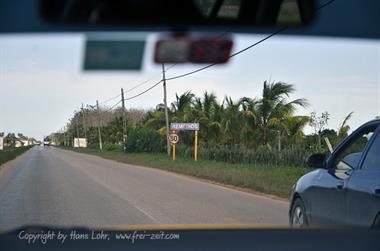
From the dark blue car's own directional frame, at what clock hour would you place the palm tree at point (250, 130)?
The palm tree is roughly at 1 o'clock from the dark blue car.

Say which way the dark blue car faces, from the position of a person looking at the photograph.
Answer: facing away from the viewer and to the left of the viewer

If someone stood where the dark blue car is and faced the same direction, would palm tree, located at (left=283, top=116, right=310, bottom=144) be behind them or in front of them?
in front

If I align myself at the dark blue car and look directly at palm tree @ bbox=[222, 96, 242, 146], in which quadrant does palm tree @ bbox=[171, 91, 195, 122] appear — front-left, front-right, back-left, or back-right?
front-left

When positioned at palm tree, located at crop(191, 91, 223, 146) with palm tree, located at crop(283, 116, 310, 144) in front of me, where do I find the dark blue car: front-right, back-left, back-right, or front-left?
front-right

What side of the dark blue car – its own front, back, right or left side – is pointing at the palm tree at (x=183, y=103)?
front

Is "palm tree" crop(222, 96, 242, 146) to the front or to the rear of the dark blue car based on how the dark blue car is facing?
to the front
